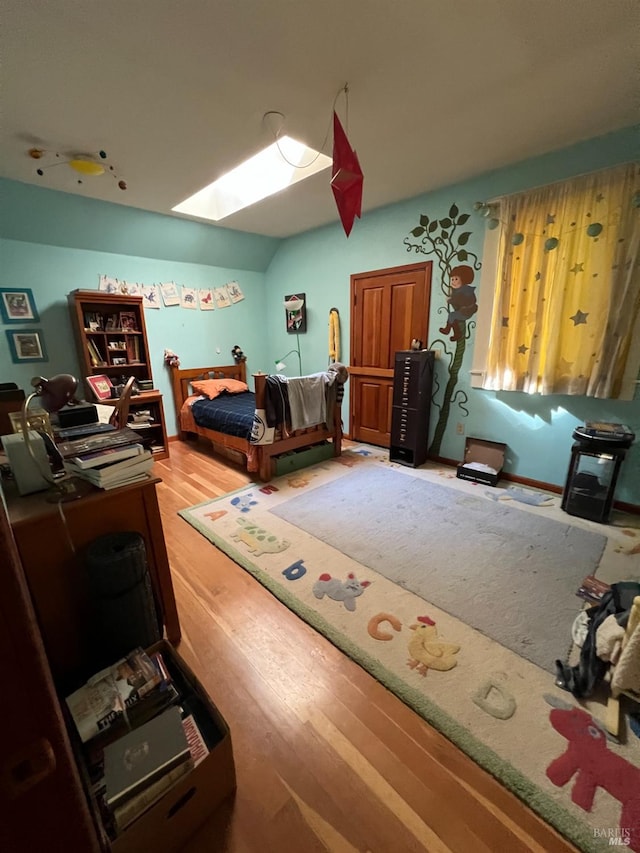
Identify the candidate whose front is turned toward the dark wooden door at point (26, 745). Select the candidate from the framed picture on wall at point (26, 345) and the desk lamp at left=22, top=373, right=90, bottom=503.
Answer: the framed picture on wall

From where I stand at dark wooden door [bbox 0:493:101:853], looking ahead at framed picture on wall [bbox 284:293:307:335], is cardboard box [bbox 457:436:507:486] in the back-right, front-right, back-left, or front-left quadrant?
front-right

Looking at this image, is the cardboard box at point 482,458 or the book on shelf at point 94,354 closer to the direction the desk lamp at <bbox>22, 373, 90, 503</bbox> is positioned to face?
the cardboard box

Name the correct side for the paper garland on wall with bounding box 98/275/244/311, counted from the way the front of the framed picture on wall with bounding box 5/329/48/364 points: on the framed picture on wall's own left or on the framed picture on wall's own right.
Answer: on the framed picture on wall's own left

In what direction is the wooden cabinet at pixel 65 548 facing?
to the viewer's right

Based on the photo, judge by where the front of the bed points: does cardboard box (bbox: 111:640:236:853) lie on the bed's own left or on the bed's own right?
on the bed's own right

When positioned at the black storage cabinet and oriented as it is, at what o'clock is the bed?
The bed is roughly at 1 o'clock from the black storage cabinet.

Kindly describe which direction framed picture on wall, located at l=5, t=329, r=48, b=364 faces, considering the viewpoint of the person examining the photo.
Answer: facing the viewer

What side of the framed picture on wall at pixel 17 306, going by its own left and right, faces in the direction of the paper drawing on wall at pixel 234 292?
left

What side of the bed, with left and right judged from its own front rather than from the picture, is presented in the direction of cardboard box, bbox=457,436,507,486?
front

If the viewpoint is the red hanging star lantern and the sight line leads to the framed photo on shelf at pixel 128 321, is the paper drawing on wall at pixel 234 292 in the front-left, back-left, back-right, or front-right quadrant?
front-right

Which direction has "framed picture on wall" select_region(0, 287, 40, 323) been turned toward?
toward the camera
